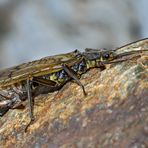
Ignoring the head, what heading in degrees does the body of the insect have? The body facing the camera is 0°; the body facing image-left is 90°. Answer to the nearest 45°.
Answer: approximately 270°
